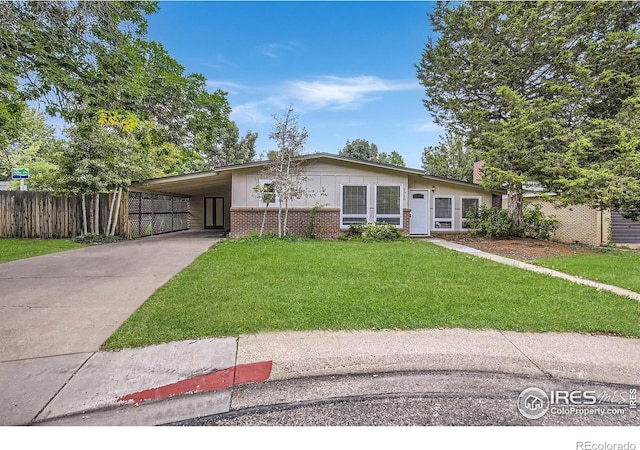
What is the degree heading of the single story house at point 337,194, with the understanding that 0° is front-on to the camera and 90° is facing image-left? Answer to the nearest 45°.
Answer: approximately 0°

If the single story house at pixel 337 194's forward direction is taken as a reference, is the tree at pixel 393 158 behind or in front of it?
behind

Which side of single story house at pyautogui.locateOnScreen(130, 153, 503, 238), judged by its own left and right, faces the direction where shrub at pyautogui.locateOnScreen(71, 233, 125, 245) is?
right

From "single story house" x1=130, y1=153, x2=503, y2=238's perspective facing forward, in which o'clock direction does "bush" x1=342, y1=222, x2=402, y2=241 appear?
The bush is roughly at 10 o'clock from the single story house.

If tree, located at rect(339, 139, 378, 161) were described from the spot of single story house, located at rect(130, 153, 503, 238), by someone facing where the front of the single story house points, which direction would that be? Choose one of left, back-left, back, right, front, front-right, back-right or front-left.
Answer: back

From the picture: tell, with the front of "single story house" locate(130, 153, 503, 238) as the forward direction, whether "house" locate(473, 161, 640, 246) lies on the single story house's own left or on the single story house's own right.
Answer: on the single story house's own left

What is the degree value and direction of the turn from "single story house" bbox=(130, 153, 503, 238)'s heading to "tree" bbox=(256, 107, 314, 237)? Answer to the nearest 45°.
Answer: approximately 45° to its right

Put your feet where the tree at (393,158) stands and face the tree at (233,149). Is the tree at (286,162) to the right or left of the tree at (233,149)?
left

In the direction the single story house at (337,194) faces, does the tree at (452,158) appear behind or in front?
behind

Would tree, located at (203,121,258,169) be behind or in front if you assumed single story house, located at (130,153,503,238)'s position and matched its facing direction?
behind

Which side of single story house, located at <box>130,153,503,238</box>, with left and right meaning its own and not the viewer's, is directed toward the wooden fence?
right

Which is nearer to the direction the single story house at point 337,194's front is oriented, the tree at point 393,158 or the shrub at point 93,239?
the shrub
